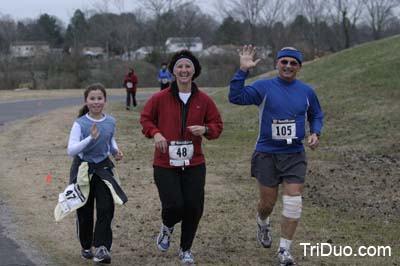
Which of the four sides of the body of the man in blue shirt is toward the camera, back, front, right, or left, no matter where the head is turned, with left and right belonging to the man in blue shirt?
front

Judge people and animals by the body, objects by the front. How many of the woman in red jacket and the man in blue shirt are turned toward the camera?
2

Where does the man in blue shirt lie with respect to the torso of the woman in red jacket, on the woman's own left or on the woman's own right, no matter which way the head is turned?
on the woman's own left

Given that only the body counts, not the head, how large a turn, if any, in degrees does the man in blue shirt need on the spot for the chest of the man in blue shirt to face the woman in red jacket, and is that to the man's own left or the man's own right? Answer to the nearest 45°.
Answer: approximately 90° to the man's own right
